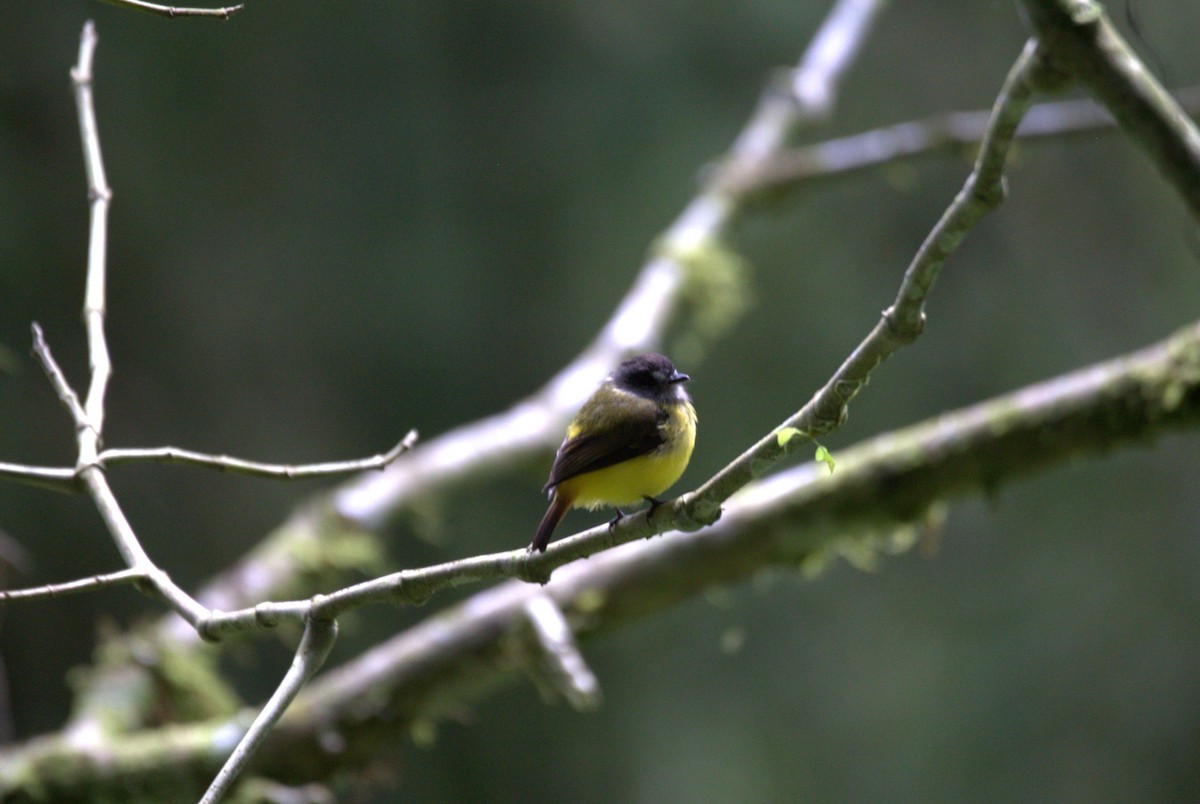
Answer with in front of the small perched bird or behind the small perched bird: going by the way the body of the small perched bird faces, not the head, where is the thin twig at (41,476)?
behind

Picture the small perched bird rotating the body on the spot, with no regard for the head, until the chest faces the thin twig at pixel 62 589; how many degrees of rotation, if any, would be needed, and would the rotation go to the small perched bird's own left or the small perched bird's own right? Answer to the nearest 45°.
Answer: approximately 135° to the small perched bird's own right

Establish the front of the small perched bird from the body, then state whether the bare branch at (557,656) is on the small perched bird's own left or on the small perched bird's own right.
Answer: on the small perched bird's own left

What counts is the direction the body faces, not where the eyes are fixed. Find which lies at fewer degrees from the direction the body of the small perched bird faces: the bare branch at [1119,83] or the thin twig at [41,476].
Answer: the bare branch

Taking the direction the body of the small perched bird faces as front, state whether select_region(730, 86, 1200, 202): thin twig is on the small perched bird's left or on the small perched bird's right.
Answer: on the small perched bird's left

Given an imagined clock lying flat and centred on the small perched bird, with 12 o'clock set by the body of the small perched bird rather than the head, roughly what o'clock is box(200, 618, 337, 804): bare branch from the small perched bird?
The bare branch is roughly at 4 o'clock from the small perched bird.

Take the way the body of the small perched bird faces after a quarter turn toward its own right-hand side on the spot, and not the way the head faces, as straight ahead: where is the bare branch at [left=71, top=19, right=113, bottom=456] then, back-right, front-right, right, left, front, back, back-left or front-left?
right

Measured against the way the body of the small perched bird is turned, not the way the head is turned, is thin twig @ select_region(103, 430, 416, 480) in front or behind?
behind

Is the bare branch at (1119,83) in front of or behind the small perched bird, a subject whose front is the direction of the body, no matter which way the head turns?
in front

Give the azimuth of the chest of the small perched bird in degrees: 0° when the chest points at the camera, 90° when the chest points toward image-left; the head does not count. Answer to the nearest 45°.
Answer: approximately 270°
